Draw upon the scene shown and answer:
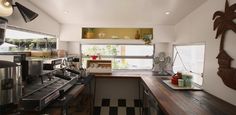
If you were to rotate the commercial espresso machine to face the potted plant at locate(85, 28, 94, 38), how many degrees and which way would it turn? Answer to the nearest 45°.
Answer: approximately 90° to its left

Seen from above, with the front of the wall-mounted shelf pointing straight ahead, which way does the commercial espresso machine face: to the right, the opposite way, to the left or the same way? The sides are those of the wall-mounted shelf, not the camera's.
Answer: to the left

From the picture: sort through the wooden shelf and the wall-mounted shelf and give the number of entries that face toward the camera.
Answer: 2

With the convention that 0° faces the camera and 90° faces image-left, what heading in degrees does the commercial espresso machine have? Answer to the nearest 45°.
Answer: approximately 315°

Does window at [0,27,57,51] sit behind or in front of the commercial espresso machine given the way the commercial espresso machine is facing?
behind

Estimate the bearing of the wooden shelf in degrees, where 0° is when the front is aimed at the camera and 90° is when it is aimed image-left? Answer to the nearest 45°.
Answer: approximately 0°

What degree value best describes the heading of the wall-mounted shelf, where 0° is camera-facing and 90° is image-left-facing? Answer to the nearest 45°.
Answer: approximately 0°
